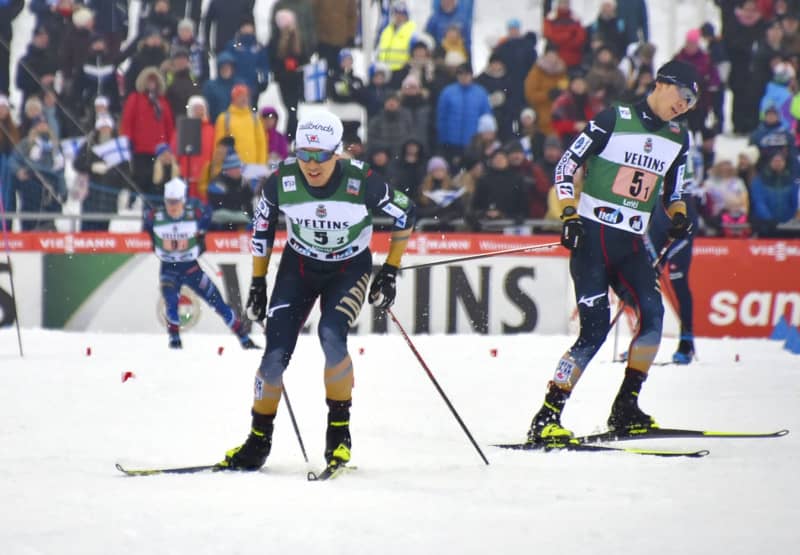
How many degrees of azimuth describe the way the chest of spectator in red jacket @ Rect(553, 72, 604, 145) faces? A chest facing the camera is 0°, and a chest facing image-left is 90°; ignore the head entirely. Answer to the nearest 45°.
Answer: approximately 0°

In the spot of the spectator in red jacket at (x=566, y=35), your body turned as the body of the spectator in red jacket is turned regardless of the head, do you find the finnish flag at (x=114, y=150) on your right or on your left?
on your right

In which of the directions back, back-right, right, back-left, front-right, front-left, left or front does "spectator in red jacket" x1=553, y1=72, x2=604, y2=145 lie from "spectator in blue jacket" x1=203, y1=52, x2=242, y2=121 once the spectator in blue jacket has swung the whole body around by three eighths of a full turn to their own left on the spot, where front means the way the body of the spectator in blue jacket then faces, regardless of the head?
front-right
